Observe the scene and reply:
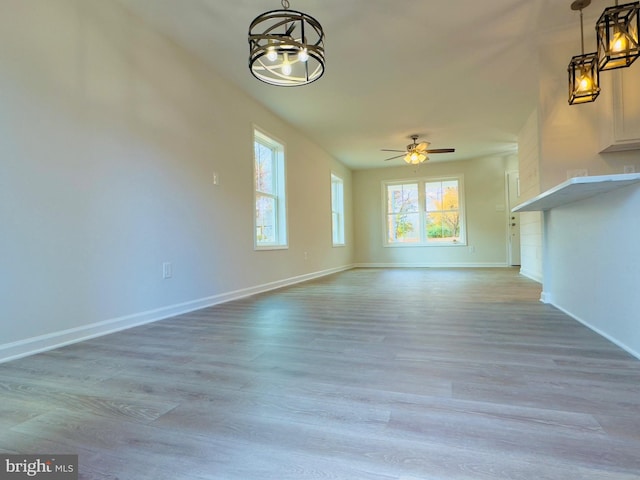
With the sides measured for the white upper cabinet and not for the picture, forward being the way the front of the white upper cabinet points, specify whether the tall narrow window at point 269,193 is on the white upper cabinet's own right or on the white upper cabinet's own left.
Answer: on the white upper cabinet's own right

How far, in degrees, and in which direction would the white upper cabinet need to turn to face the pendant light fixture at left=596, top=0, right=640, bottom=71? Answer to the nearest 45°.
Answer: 0° — it already faces it

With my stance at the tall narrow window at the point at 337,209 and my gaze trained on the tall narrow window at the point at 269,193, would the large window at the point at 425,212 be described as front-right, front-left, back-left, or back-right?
back-left

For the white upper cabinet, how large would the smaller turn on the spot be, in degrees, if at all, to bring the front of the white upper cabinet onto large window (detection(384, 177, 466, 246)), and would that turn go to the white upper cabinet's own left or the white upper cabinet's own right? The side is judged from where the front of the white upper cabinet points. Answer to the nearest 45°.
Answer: approximately 135° to the white upper cabinet's own right

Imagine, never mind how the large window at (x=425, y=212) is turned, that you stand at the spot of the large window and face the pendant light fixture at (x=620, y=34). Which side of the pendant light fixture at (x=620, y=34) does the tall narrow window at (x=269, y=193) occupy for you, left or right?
right

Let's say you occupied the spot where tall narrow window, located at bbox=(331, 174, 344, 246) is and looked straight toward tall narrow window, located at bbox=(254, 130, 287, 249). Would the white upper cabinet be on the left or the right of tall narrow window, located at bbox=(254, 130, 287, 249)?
left

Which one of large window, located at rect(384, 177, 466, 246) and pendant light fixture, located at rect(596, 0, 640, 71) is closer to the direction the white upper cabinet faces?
the pendant light fixture

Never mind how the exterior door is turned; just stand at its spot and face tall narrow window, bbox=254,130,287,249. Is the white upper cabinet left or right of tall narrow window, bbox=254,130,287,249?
left

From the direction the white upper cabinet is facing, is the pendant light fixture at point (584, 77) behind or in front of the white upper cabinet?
in front

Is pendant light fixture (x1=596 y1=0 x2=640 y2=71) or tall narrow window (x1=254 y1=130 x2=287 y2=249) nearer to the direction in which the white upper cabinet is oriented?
the pendant light fixture

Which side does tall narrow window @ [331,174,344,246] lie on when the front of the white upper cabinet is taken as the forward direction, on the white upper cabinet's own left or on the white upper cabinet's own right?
on the white upper cabinet's own right

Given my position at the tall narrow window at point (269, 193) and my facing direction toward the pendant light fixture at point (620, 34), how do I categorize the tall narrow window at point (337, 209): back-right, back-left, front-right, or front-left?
back-left
